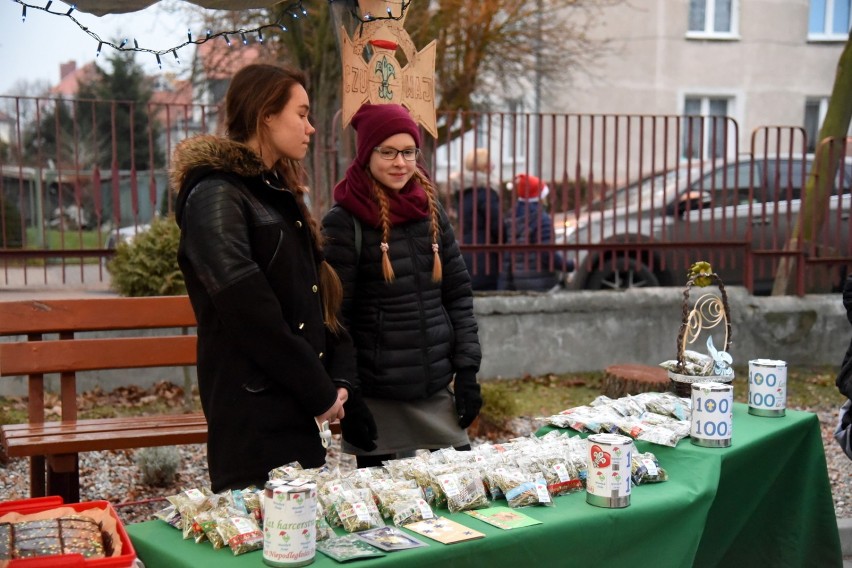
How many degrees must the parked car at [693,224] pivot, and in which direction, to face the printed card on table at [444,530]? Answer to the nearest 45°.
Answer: approximately 90° to its left

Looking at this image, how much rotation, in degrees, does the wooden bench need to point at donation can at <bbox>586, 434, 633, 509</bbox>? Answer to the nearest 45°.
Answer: approximately 45° to its left

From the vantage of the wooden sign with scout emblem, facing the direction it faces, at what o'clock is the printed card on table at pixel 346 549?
The printed card on table is roughly at 12 o'clock from the wooden sign with scout emblem.

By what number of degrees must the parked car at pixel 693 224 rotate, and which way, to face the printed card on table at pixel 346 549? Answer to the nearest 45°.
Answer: approximately 90° to its left

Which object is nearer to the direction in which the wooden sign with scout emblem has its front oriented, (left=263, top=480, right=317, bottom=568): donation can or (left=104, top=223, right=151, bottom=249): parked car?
the donation can

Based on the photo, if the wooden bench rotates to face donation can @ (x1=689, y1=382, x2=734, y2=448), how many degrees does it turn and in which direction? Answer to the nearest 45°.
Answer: approximately 45° to its left

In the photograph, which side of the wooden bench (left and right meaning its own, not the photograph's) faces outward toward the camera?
front

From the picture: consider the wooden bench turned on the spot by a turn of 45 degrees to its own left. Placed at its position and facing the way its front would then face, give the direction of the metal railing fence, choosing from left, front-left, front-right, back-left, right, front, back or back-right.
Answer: left

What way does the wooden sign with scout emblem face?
toward the camera

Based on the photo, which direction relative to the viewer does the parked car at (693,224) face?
to the viewer's left

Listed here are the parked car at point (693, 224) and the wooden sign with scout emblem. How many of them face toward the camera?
1

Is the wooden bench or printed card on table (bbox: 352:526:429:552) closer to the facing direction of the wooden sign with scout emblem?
the printed card on table

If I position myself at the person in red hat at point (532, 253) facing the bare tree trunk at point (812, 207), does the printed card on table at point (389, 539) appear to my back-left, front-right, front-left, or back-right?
back-right

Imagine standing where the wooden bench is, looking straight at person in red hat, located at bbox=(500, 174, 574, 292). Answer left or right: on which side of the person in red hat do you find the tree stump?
right
